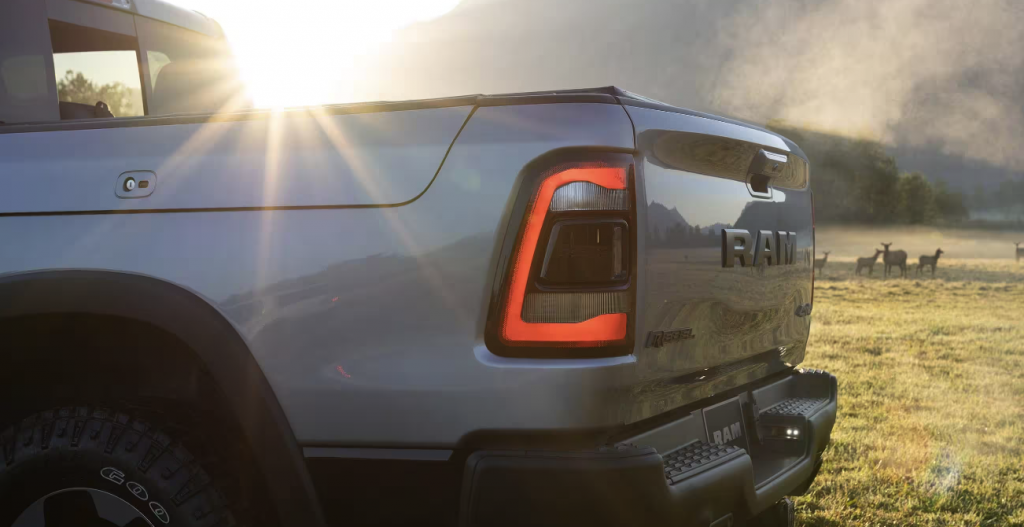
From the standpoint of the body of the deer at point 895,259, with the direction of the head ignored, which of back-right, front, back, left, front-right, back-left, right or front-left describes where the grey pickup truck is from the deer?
left

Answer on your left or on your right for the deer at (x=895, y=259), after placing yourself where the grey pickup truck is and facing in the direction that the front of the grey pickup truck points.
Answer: on your right

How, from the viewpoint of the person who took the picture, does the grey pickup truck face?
facing away from the viewer and to the left of the viewer

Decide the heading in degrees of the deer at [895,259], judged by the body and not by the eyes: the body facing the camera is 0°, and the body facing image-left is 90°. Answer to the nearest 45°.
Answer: approximately 90°
